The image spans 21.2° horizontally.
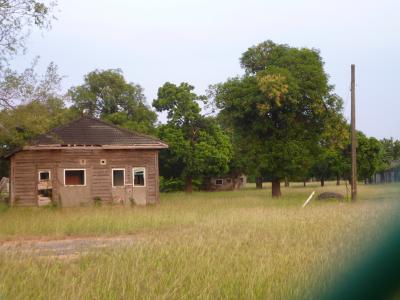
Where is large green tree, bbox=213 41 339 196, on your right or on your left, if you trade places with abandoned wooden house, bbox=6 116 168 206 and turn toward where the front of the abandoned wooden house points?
on your left

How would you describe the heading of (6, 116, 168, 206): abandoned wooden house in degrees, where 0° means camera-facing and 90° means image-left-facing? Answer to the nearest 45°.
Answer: approximately 0°
